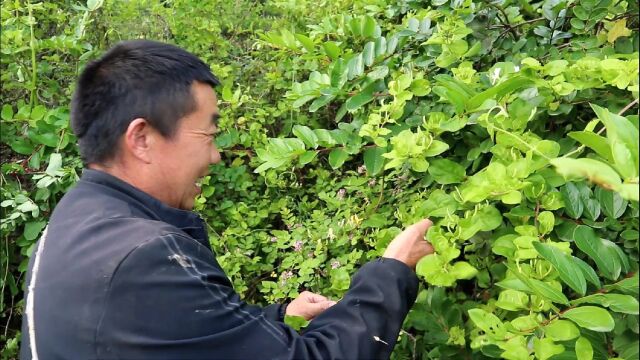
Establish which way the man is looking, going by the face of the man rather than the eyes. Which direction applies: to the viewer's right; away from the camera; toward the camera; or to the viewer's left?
to the viewer's right

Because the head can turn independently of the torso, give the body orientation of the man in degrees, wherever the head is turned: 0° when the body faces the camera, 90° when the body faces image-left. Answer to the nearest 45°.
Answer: approximately 225°
